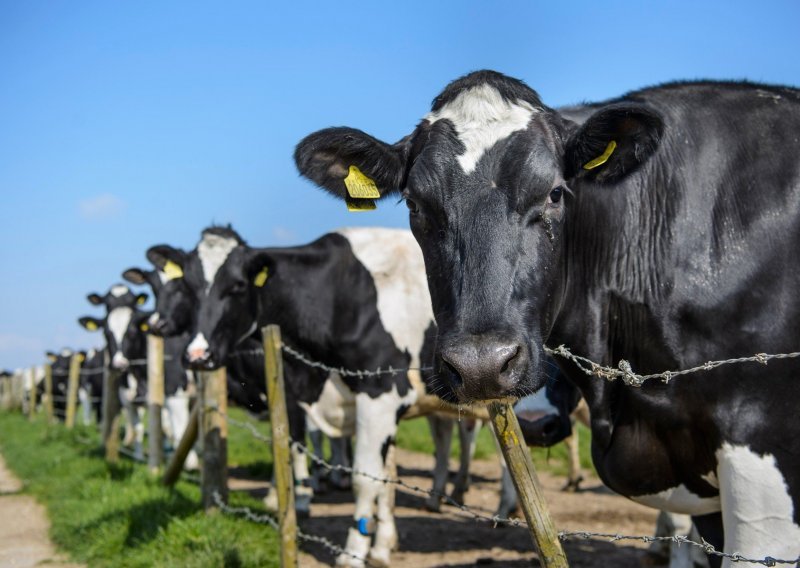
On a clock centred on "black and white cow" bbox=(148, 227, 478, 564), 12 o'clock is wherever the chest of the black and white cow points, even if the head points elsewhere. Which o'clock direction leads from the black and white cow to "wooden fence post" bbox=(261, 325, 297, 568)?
The wooden fence post is roughly at 11 o'clock from the black and white cow.

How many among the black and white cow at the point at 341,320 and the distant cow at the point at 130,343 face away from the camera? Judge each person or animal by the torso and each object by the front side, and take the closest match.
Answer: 0

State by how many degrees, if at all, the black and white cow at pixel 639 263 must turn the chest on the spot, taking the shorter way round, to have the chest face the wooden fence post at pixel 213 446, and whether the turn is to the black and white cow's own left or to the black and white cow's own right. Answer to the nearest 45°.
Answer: approximately 90° to the black and white cow's own right

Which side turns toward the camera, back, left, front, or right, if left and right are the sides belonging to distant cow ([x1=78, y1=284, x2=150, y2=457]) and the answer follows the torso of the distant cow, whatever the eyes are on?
front

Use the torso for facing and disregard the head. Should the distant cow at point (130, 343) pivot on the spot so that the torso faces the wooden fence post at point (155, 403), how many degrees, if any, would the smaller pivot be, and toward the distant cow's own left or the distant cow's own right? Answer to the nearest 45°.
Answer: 0° — it already faces it

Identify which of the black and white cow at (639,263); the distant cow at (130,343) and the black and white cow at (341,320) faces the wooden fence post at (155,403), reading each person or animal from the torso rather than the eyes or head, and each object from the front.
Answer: the distant cow

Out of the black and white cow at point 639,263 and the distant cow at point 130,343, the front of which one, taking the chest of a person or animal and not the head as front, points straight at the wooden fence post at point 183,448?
the distant cow

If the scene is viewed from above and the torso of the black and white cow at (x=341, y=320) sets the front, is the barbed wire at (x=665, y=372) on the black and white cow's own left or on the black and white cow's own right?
on the black and white cow's own left

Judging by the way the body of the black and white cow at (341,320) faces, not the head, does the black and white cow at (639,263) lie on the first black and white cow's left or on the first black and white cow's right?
on the first black and white cow's left
